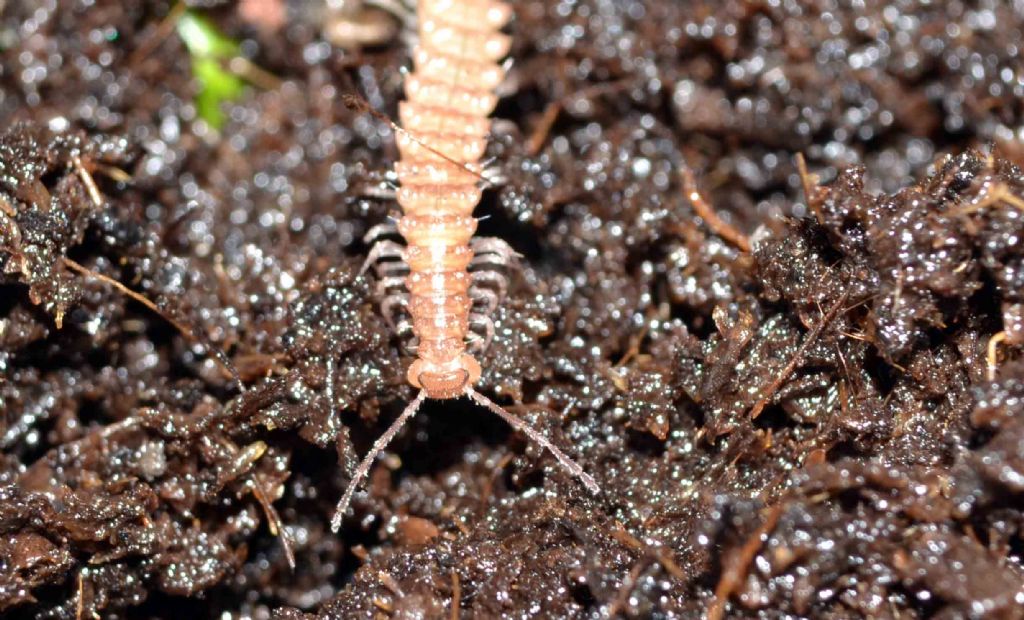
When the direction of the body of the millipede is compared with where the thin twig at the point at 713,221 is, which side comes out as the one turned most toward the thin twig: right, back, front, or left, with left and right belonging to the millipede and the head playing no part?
left

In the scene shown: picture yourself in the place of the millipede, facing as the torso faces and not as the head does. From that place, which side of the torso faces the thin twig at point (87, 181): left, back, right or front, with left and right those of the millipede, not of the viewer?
right

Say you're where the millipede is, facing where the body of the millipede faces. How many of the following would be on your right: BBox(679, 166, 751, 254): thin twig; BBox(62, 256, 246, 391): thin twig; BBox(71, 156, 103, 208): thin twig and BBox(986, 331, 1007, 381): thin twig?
2

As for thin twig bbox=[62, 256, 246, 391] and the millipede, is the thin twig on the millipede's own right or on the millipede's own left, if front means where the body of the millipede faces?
on the millipede's own right

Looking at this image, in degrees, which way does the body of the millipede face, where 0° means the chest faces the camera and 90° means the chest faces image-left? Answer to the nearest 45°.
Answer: approximately 0°

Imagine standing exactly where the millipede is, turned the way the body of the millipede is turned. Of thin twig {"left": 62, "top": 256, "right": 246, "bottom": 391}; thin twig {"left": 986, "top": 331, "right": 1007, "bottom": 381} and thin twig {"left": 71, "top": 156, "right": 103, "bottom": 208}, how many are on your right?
2
